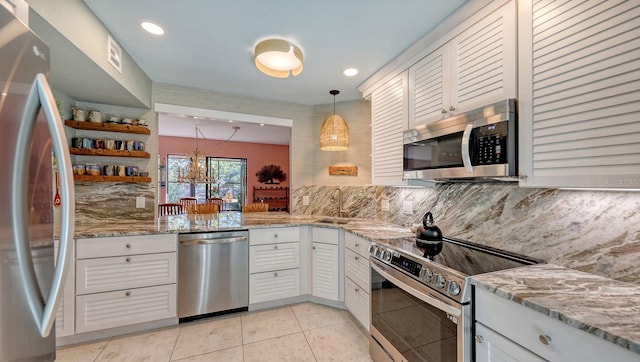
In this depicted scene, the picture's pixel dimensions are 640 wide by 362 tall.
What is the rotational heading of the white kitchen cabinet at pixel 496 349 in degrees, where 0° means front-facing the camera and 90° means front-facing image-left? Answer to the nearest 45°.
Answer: approximately 45°

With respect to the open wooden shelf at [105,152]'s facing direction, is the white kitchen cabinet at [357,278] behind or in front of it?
in front

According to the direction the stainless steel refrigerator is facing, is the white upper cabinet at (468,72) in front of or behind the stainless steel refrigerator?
in front

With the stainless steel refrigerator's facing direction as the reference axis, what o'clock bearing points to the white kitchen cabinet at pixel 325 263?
The white kitchen cabinet is roughly at 10 o'clock from the stainless steel refrigerator.

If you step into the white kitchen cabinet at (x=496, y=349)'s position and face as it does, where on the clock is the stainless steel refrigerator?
The stainless steel refrigerator is roughly at 12 o'clock from the white kitchen cabinet.

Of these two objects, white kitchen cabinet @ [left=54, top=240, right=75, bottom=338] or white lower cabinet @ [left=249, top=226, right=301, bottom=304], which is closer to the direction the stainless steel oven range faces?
the white kitchen cabinet

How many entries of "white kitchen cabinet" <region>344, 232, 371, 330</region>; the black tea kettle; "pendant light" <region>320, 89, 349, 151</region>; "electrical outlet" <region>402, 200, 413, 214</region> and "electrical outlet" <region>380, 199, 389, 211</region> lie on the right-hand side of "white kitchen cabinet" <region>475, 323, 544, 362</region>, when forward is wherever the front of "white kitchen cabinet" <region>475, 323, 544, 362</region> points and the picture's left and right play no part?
5

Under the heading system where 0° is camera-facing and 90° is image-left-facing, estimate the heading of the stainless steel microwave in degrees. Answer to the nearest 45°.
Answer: approximately 45°

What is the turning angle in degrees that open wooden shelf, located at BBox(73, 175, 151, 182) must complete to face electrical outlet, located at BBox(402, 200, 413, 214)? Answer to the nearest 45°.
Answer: approximately 45° to its left

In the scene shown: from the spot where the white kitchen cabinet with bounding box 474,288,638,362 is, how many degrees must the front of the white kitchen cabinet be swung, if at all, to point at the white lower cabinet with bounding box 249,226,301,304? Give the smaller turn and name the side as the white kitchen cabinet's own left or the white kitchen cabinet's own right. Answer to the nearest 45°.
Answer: approximately 45° to the white kitchen cabinet's own right

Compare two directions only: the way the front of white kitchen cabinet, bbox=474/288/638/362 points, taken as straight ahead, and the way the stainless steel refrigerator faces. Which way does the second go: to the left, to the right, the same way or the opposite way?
the opposite way

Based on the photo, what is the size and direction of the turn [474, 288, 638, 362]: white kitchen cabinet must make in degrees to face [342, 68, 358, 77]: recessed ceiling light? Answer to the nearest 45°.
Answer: approximately 90° to its right

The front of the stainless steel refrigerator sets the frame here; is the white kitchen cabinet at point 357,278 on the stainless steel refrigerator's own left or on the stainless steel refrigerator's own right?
on the stainless steel refrigerator's own left

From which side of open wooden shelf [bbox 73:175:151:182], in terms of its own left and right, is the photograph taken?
front
